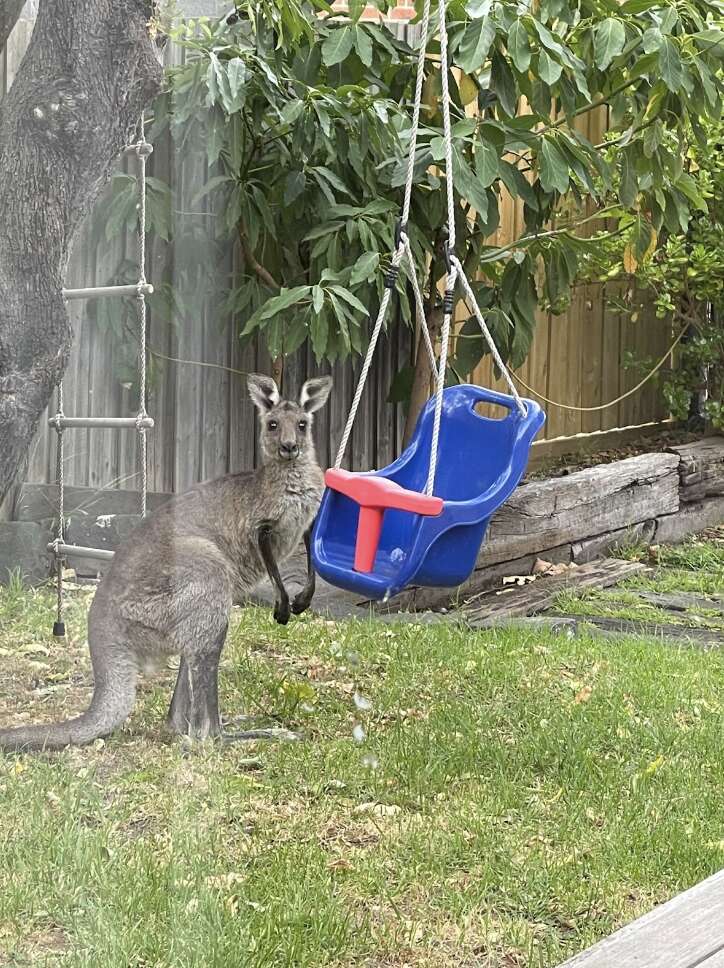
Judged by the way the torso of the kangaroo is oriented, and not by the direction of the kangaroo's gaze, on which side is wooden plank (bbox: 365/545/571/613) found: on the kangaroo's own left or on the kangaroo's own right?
on the kangaroo's own left

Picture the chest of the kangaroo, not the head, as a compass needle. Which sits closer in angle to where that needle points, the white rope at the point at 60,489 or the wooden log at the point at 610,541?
the wooden log

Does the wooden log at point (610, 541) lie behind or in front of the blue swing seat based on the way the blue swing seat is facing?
behind

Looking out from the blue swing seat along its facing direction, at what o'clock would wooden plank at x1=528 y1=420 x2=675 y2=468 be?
The wooden plank is roughly at 5 o'clock from the blue swing seat.

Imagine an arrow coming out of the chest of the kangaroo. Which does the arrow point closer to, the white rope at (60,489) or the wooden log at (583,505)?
the wooden log
